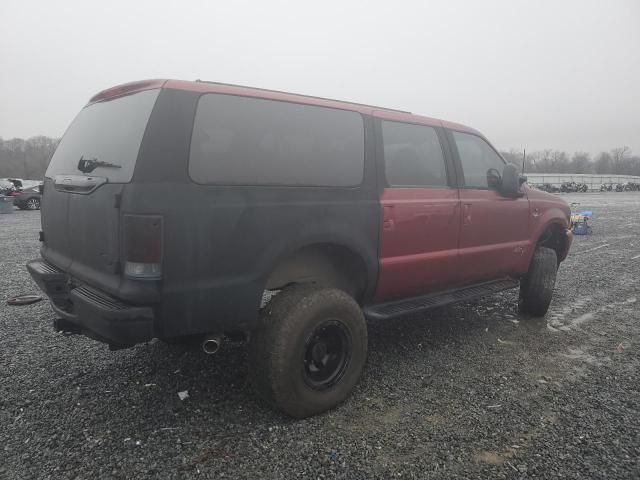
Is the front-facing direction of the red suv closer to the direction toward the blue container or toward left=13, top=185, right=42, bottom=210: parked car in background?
the blue container

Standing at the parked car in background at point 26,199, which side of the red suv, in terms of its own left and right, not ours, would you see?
left

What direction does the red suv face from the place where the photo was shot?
facing away from the viewer and to the right of the viewer

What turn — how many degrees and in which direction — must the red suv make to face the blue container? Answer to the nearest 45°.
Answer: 0° — it already faces it

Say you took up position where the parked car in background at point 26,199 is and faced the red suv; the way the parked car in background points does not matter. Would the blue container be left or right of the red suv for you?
left
